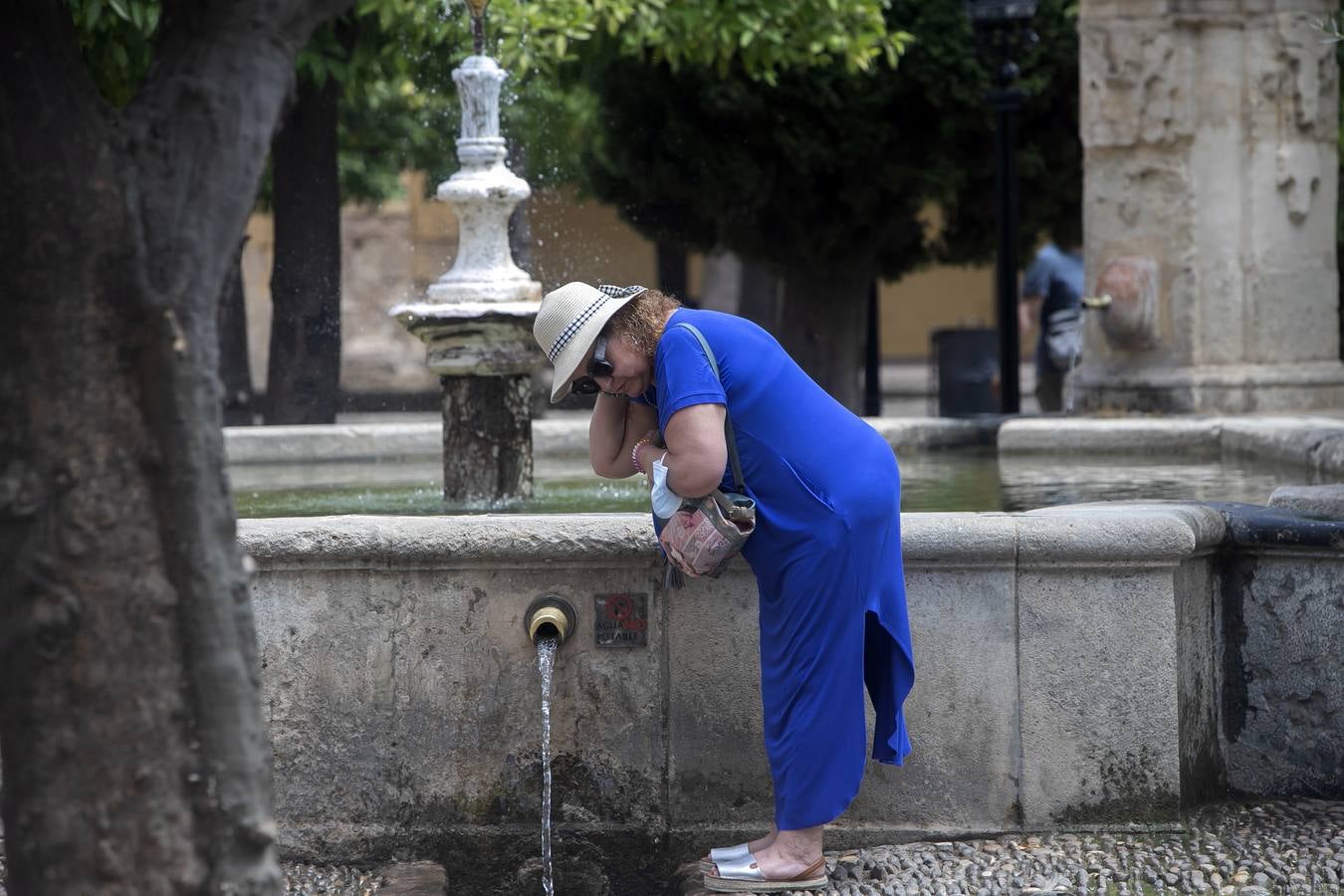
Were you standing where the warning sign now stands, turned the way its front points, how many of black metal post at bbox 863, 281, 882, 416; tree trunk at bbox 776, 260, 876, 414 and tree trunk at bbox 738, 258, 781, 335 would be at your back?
3

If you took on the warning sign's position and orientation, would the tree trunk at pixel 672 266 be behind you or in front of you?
behind

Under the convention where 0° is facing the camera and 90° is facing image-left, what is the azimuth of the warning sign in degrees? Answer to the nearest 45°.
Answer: approximately 0°

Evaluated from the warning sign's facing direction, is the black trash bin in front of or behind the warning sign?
behind

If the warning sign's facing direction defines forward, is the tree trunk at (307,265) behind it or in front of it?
behind

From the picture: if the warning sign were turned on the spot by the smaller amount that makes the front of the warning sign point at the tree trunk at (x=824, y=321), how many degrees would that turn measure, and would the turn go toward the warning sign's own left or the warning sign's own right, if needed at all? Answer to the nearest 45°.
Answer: approximately 180°

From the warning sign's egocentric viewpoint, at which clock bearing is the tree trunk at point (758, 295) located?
The tree trunk is roughly at 6 o'clock from the warning sign.

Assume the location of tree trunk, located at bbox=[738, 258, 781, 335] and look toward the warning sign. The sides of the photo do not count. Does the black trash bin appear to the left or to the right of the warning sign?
left
